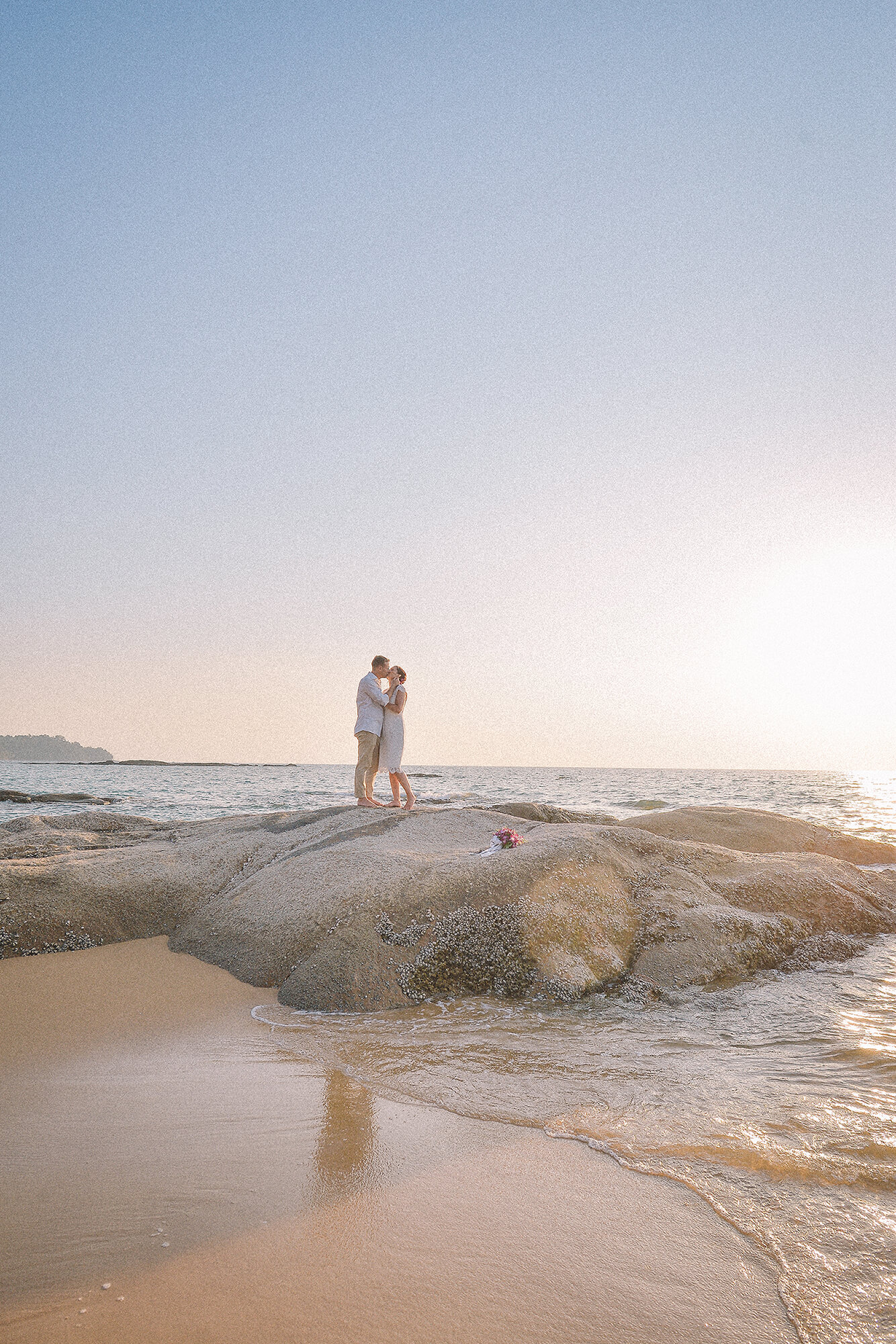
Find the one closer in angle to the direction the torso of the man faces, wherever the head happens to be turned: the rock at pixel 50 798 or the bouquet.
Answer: the bouquet

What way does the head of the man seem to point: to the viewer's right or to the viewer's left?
to the viewer's right

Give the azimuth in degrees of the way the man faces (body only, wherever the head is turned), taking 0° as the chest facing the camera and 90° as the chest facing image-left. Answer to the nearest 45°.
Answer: approximately 270°

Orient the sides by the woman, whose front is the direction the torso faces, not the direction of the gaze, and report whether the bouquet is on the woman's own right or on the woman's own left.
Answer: on the woman's own left

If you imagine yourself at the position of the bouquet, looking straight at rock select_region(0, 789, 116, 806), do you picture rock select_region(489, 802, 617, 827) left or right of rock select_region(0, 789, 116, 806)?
right

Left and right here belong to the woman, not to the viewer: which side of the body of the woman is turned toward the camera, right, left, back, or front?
left

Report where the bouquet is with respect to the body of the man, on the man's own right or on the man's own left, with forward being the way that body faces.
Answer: on the man's own right

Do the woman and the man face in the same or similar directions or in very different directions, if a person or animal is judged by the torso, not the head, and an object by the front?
very different directions

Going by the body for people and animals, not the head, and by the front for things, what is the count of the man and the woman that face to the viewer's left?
1

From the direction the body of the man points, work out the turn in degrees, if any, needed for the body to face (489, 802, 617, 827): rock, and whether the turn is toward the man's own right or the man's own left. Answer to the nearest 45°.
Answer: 0° — they already face it

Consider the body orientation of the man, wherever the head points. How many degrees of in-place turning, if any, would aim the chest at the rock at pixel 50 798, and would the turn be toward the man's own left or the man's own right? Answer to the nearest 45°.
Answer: approximately 135° to the man's own left

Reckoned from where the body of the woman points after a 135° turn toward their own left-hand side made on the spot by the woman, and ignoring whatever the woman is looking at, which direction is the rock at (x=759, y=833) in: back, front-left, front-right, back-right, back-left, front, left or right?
front-left
